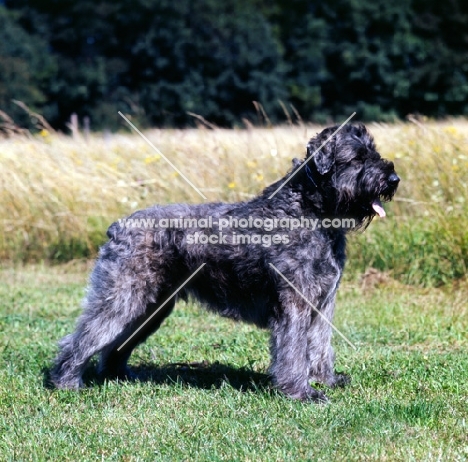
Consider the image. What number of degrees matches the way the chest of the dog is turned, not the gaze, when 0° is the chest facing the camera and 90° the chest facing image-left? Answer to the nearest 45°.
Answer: approximately 270°
